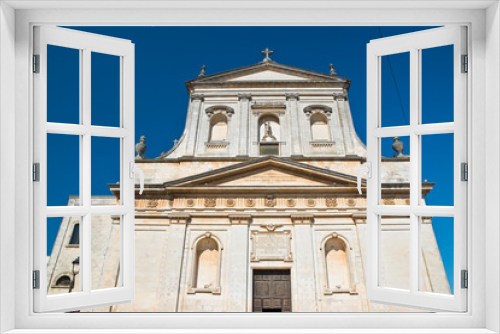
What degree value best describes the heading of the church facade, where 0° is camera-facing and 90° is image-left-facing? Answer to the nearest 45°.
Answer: approximately 0°

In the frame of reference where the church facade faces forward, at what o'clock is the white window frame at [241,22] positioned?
The white window frame is roughly at 12 o'clock from the church facade.

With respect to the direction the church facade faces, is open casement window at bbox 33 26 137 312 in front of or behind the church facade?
in front

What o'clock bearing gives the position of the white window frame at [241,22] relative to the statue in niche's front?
The white window frame is roughly at 12 o'clock from the statue in niche.

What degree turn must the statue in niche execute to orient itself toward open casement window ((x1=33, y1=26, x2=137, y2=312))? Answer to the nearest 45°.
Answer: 0° — it already faces it

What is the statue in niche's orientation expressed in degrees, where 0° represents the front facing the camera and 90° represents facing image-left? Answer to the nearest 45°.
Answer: approximately 0°
